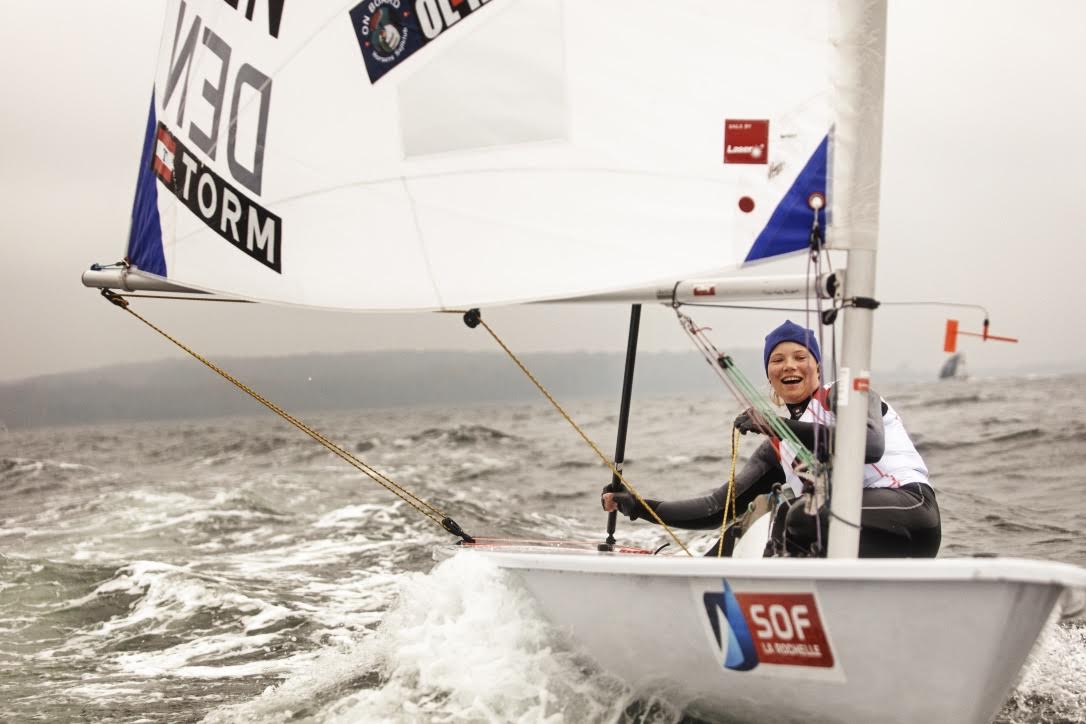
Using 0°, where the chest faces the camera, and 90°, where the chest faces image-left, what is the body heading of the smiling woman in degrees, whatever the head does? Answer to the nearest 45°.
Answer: approximately 45°
